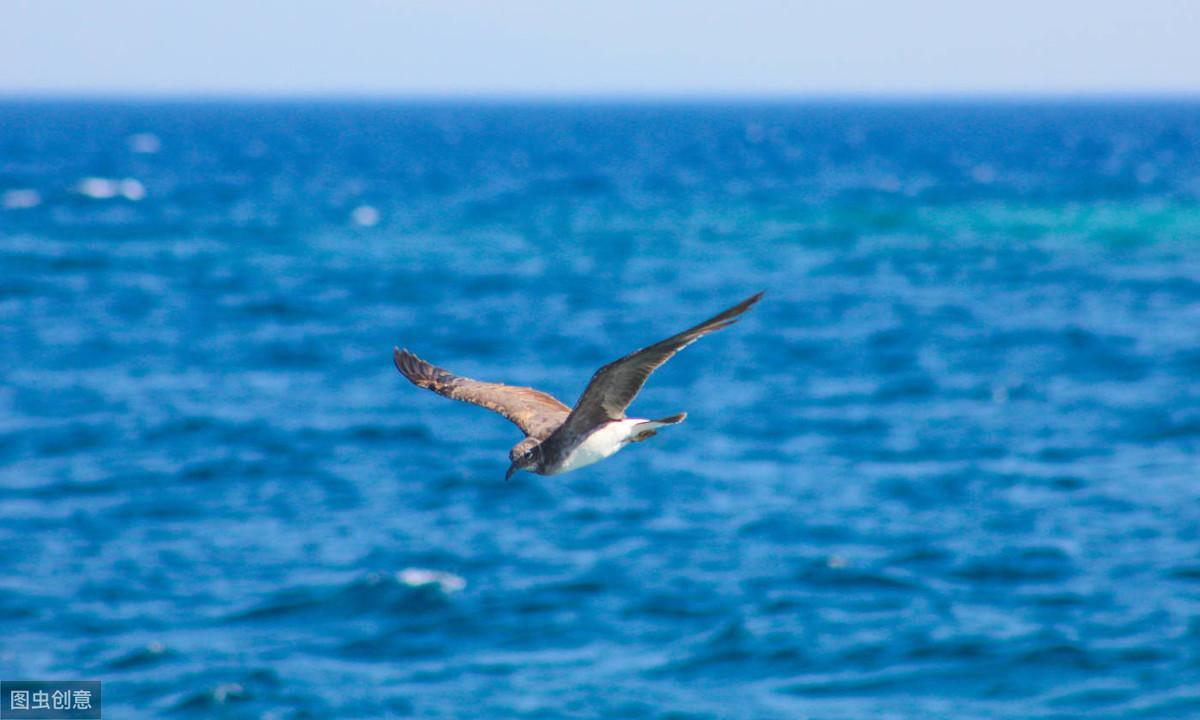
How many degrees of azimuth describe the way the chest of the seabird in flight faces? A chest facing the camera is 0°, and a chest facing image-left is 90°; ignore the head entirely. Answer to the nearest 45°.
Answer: approximately 45°
